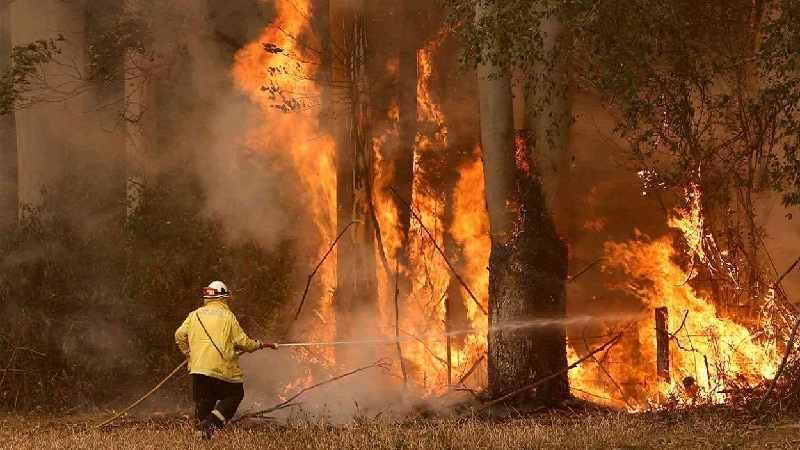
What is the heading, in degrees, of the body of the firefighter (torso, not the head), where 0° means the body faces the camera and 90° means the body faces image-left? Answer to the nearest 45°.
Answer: approximately 225°

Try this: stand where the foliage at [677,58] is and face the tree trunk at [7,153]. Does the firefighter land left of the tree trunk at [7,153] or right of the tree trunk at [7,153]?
left

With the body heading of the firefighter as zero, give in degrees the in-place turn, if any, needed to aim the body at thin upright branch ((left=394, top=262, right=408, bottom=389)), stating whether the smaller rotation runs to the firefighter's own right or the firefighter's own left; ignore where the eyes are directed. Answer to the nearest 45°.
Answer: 0° — they already face it

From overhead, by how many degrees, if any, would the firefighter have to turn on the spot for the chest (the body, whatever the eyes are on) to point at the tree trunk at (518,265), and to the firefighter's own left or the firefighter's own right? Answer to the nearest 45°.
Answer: approximately 45° to the firefighter's own right

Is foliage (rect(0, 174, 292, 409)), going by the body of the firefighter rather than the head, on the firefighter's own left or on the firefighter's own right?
on the firefighter's own left

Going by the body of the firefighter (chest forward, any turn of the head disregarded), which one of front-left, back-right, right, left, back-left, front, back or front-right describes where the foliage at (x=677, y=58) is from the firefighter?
front-right
